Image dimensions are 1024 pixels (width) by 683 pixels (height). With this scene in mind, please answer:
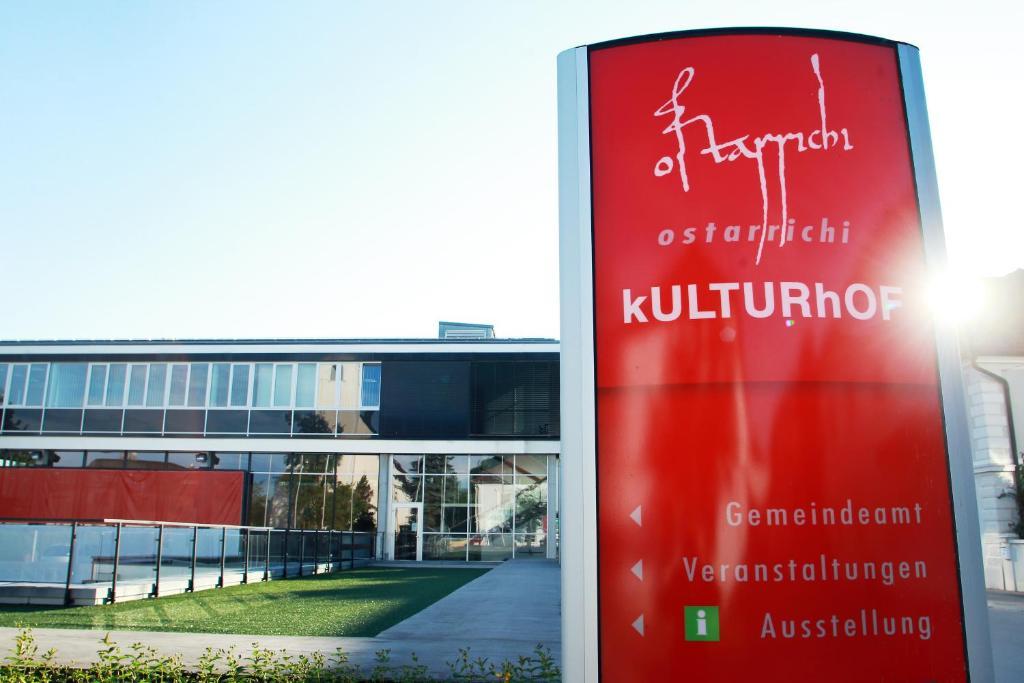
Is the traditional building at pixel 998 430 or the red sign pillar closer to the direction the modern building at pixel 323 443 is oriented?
the red sign pillar

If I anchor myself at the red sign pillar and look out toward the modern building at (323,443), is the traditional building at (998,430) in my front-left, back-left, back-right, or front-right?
front-right

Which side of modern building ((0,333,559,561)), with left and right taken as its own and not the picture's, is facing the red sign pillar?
front

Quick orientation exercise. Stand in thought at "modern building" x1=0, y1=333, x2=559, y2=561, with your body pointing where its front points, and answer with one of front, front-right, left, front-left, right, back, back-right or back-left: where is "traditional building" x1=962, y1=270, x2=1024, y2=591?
front-left

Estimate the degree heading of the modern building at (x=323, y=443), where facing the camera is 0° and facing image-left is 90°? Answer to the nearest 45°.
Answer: approximately 0°
